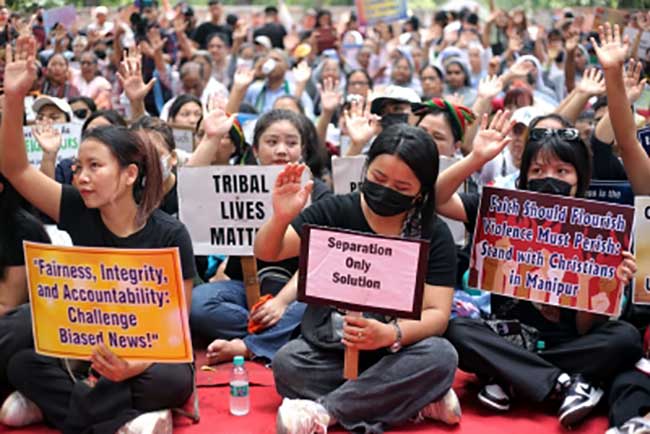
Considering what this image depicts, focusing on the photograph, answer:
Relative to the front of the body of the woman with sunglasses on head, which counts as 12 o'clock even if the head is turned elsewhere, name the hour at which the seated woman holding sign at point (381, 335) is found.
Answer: The seated woman holding sign is roughly at 2 o'clock from the woman with sunglasses on head.

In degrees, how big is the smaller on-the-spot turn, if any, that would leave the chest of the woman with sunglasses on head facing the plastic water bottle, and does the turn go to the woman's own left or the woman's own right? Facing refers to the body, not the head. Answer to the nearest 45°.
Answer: approximately 90° to the woman's own right

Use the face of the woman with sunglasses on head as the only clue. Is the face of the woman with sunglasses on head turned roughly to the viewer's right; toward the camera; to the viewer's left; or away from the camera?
toward the camera

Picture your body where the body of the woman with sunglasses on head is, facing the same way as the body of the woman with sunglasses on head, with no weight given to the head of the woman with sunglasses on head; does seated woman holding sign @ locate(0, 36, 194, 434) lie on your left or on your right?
on your right

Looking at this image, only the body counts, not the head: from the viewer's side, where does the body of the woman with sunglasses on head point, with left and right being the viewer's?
facing the viewer
